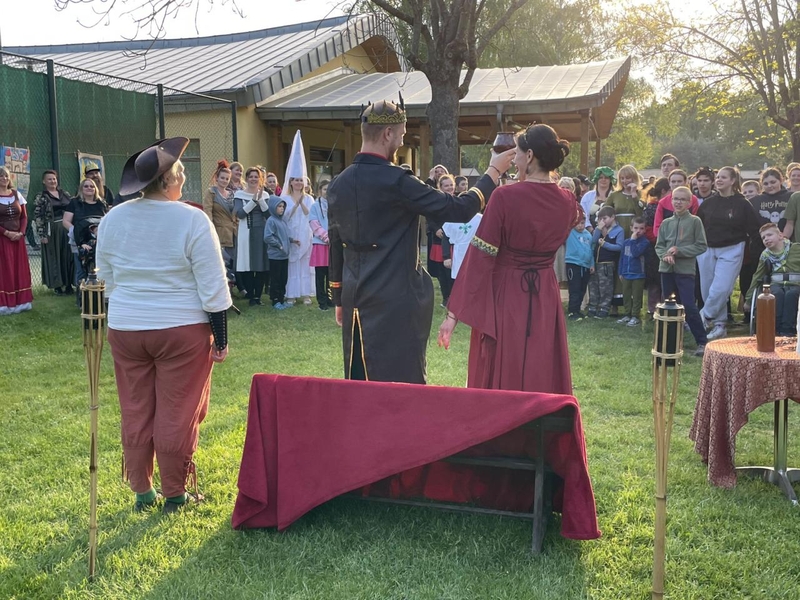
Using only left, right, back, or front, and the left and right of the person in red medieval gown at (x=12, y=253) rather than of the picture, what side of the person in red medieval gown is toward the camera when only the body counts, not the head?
front

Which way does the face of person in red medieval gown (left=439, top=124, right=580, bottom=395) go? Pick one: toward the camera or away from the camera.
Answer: away from the camera

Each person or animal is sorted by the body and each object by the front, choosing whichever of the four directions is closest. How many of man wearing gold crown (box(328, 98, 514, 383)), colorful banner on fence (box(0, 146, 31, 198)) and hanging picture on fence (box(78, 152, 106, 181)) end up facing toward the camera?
2

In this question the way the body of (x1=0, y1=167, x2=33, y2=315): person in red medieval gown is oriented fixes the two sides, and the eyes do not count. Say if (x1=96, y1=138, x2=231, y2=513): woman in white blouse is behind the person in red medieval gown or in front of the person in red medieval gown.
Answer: in front

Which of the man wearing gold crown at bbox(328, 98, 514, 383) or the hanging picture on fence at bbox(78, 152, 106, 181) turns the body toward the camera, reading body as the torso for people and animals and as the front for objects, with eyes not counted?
the hanging picture on fence

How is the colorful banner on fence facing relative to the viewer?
toward the camera

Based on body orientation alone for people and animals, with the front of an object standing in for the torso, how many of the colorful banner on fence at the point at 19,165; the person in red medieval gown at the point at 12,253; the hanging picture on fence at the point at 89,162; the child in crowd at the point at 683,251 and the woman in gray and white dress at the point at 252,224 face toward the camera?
5

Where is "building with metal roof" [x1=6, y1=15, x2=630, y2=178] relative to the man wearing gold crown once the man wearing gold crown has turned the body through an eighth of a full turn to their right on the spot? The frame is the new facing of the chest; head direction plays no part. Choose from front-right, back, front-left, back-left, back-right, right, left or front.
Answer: left

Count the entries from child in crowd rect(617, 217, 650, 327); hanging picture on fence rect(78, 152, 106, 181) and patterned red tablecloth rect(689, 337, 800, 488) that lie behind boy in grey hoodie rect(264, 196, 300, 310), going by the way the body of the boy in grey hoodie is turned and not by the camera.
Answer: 1

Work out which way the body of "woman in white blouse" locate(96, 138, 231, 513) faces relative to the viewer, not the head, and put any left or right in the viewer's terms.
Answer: facing away from the viewer and to the right of the viewer

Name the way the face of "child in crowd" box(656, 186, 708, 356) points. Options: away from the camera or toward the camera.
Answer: toward the camera

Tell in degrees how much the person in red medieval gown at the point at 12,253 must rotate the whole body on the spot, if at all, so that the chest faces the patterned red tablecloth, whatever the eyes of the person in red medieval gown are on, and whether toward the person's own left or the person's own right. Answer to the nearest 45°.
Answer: approximately 45° to the person's own left

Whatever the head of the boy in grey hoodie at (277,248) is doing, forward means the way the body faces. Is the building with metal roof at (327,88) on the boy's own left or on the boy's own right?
on the boy's own left

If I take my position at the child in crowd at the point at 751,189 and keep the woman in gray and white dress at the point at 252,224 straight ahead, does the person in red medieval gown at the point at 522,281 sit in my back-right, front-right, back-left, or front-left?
front-left

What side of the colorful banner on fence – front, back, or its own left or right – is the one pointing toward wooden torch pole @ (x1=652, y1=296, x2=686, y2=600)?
front

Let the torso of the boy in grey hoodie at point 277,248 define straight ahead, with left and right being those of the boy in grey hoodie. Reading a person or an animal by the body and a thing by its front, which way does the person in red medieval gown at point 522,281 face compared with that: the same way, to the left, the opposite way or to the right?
the opposite way
